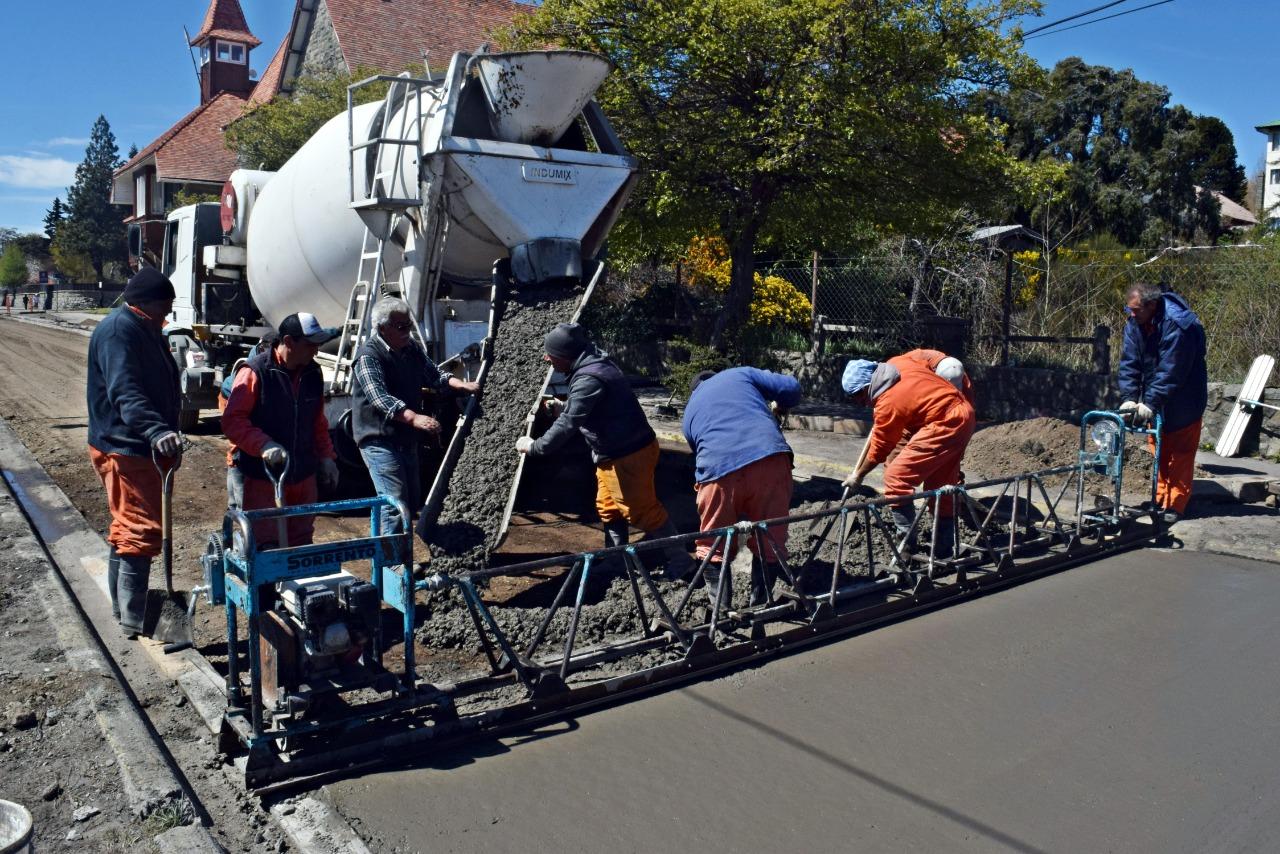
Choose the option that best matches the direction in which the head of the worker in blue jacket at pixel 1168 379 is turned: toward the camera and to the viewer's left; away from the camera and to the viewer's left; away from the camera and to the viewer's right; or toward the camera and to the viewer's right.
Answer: toward the camera and to the viewer's left

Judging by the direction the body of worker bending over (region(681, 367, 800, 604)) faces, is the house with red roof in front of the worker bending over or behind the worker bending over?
in front

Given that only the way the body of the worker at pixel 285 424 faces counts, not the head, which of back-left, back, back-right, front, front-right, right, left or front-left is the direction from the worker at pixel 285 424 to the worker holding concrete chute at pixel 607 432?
front-left

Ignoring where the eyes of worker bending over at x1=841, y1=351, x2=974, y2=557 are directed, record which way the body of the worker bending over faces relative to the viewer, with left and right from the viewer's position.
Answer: facing to the left of the viewer

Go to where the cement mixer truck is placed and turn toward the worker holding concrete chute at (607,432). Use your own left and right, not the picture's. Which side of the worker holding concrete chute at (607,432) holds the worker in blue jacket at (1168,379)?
left

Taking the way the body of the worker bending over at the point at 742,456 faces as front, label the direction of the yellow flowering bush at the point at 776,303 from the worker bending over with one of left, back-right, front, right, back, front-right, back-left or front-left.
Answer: front

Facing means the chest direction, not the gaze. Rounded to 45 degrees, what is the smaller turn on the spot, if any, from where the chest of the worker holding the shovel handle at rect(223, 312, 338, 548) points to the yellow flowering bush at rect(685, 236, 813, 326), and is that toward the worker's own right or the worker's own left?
approximately 90° to the worker's own left

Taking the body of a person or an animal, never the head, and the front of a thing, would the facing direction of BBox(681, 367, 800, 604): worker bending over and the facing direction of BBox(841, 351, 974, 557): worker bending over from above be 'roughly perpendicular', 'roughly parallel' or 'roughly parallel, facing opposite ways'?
roughly perpendicular

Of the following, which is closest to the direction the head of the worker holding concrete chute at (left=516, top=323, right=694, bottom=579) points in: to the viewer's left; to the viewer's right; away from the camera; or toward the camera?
to the viewer's left

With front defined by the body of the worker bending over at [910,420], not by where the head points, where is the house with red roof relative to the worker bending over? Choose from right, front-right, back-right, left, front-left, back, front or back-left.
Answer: front-right

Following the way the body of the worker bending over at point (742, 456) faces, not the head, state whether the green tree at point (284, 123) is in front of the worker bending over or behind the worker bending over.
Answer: in front

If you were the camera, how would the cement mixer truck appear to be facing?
facing away from the viewer and to the left of the viewer

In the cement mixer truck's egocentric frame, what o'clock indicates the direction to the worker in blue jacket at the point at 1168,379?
The worker in blue jacket is roughly at 5 o'clock from the cement mixer truck.

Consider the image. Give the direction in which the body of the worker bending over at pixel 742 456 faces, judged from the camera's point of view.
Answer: away from the camera

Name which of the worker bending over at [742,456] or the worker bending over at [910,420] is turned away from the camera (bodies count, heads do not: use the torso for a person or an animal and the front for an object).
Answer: the worker bending over at [742,456]

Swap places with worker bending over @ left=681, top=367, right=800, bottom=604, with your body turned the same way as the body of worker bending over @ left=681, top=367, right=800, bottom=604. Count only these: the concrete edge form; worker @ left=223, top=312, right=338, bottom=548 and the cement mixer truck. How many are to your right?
0

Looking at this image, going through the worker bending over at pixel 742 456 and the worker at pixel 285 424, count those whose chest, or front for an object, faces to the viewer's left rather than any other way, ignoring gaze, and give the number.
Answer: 0
